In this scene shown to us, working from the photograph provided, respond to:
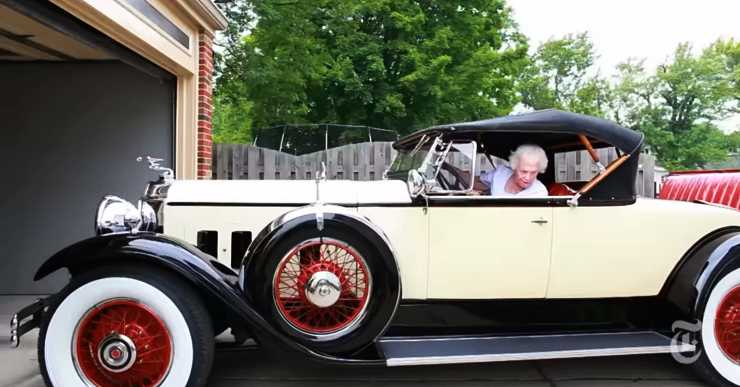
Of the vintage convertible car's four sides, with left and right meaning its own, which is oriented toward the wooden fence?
right

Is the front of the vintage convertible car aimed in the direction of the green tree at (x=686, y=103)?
no

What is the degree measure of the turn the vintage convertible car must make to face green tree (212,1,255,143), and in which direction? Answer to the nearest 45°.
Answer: approximately 45° to its right

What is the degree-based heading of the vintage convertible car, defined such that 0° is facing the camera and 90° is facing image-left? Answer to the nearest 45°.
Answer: approximately 90°

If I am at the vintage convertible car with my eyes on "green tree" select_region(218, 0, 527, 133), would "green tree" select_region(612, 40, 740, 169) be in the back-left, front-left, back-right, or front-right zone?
front-right

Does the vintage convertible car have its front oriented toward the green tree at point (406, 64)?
no

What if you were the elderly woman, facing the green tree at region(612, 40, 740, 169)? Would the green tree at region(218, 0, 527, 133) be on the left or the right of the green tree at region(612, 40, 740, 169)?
left

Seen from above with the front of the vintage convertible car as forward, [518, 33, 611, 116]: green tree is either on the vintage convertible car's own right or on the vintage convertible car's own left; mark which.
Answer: on the vintage convertible car's own right

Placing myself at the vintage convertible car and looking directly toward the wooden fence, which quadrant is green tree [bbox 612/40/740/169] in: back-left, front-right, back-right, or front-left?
front-right
